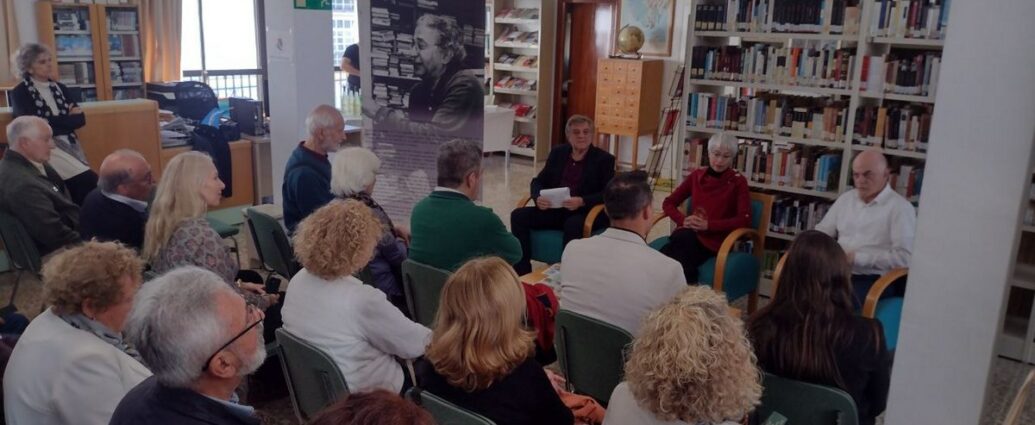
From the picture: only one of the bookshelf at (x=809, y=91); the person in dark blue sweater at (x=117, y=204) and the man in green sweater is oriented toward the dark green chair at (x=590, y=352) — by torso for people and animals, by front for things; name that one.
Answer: the bookshelf

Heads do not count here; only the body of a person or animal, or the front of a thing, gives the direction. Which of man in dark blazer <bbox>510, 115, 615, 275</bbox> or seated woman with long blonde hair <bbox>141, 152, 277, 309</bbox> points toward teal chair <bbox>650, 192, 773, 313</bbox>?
the seated woman with long blonde hair

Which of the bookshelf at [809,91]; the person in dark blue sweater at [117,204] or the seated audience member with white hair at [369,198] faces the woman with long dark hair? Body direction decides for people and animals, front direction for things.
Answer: the bookshelf

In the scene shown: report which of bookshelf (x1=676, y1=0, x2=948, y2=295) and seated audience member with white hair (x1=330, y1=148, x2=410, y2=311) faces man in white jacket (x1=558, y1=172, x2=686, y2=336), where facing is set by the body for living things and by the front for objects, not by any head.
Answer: the bookshelf

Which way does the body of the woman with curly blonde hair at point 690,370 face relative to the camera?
away from the camera

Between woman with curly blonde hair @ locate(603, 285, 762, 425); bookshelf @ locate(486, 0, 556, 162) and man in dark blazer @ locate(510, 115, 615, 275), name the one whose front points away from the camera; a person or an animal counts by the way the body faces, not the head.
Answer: the woman with curly blonde hair

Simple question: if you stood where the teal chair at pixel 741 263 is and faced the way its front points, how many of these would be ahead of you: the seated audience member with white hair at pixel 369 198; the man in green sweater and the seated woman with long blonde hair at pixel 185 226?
3

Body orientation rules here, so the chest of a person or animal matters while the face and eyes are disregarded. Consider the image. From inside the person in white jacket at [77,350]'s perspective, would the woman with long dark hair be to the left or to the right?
on their right

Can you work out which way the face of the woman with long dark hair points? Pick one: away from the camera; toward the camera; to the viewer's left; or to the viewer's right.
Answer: away from the camera

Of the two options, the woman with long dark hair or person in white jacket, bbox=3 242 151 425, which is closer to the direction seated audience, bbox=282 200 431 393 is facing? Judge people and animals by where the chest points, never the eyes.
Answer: the woman with long dark hair

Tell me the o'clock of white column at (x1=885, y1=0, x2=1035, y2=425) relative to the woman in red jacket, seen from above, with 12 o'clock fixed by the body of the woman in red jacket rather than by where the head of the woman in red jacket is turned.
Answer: The white column is roughly at 10 o'clock from the woman in red jacket.

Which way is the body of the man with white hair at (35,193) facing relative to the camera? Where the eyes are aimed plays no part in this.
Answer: to the viewer's right
